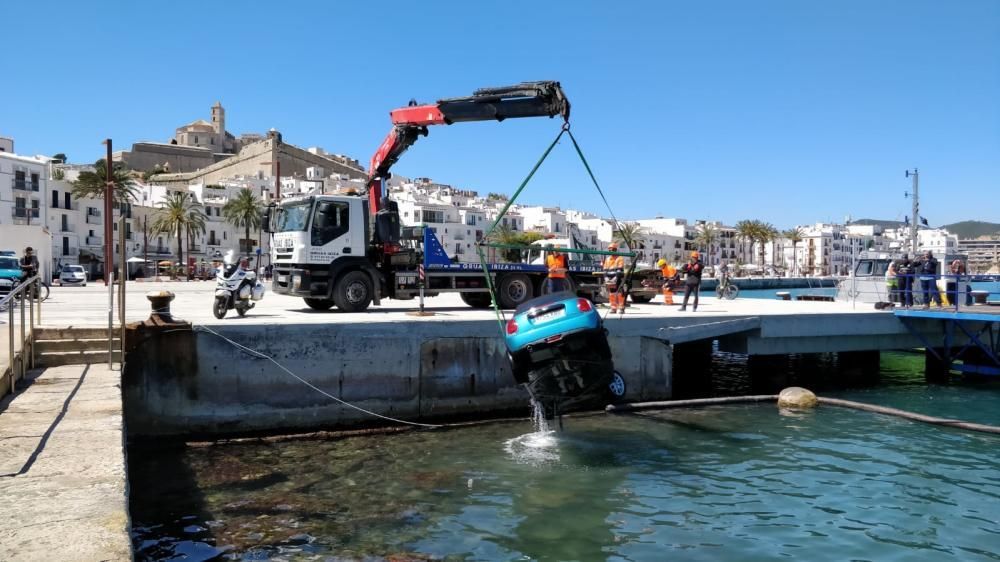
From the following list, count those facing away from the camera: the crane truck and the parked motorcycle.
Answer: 0

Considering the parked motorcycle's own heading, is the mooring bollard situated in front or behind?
in front

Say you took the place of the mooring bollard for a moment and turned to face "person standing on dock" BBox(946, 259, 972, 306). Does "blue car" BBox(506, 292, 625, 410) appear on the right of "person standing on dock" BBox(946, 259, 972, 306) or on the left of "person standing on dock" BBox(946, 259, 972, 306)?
right

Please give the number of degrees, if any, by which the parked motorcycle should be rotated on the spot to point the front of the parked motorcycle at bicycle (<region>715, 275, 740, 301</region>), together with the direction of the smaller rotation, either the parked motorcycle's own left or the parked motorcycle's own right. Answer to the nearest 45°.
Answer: approximately 180°

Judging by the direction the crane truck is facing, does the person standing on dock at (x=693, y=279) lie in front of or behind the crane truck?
behind

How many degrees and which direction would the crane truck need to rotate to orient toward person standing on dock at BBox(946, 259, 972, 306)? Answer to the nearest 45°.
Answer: approximately 135° to its left

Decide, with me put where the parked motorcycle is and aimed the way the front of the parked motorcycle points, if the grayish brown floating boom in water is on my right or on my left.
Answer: on my left

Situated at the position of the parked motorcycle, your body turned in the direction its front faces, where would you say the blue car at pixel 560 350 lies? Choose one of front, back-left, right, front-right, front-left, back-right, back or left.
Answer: left

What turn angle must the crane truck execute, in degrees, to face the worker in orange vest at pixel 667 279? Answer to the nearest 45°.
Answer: approximately 180°

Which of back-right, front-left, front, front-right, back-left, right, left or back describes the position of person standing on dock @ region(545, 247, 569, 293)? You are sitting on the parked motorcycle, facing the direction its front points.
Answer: back-left

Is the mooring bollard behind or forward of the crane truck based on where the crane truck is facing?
forward

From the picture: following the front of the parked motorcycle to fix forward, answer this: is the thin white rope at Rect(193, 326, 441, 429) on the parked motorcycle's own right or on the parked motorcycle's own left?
on the parked motorcycle's own left

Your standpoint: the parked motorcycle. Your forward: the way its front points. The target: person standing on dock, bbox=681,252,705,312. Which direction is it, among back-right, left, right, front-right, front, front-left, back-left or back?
back-left
